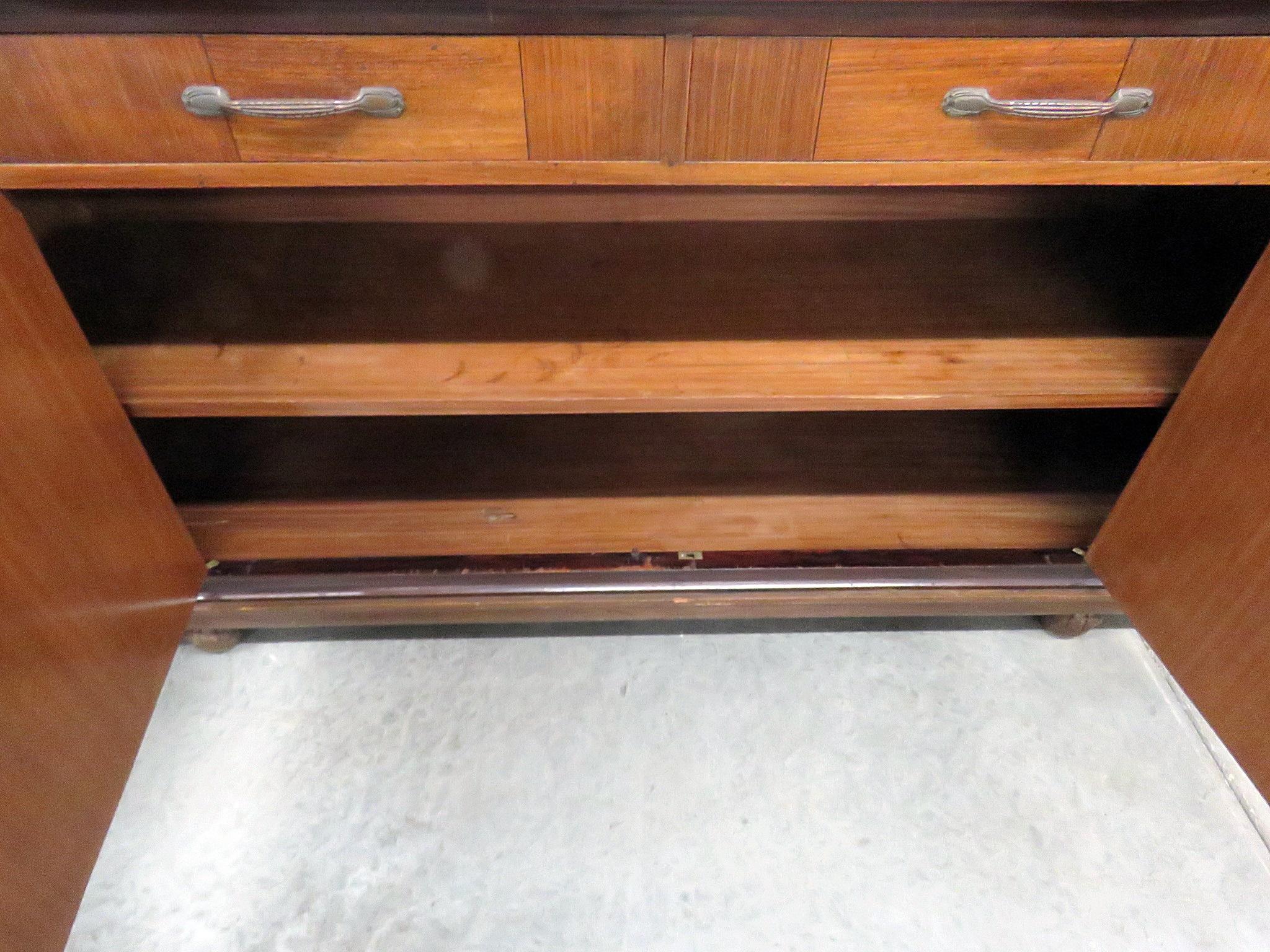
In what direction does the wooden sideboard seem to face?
toward the camera
